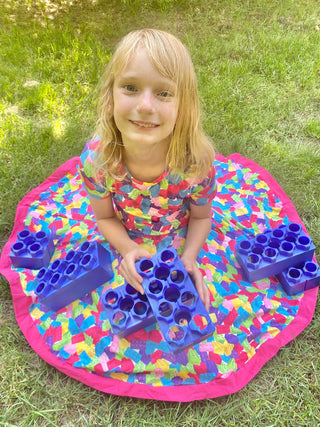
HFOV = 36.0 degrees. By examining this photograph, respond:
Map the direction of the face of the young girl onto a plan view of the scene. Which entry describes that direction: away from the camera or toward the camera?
toward the camera

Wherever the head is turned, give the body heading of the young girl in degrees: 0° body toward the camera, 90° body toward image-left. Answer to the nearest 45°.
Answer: approximately 0°
